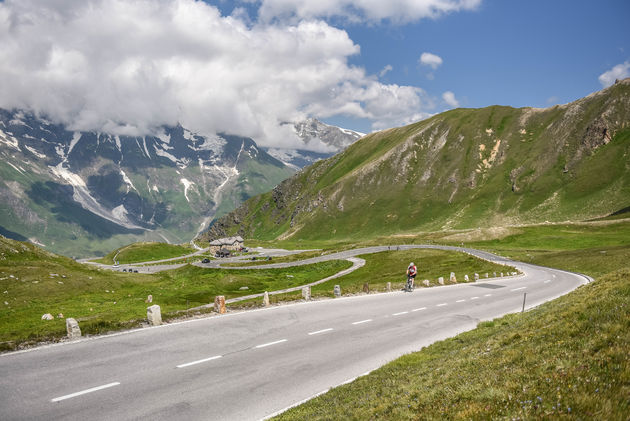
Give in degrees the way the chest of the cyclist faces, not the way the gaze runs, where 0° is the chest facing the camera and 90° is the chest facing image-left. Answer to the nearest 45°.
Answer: approximately 45°

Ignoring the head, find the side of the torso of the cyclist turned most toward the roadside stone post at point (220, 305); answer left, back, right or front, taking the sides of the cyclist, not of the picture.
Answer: front

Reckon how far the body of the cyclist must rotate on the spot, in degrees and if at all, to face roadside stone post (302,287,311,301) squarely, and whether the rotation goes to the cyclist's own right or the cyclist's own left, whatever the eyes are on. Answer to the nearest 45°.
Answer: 0° — they already face it

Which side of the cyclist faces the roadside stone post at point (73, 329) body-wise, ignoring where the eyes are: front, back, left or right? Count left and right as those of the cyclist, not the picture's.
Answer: front

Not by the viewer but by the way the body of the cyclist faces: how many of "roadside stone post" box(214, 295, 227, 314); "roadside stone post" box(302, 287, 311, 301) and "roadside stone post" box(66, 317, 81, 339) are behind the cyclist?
0
